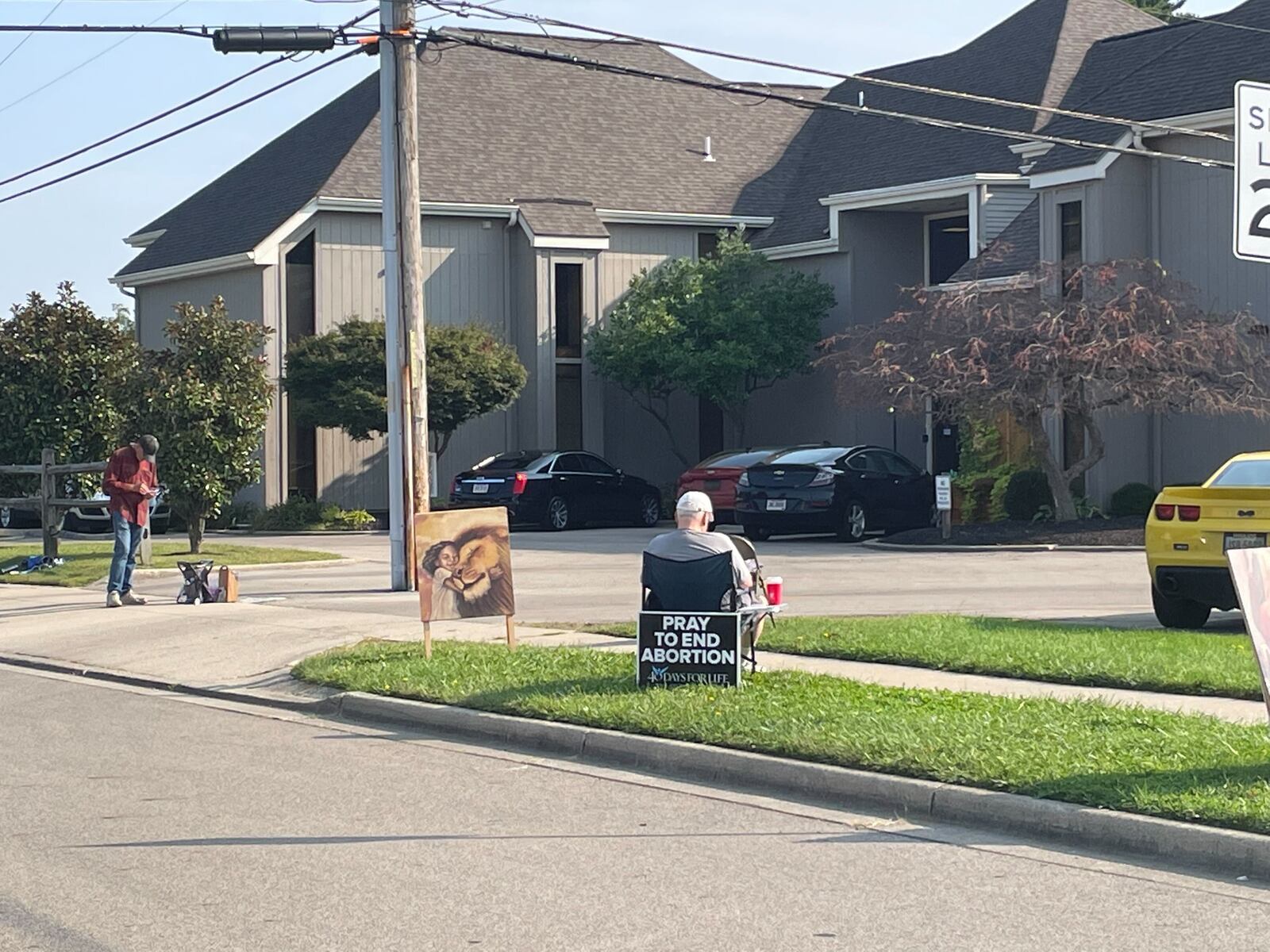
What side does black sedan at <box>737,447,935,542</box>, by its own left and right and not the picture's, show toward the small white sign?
right

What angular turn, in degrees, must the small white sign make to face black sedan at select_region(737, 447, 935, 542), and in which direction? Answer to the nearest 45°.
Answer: approximately 135° to its right

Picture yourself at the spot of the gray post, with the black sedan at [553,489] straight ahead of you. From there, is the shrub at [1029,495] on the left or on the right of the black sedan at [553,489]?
right

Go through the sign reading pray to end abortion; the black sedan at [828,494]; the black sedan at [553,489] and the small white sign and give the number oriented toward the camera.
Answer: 2

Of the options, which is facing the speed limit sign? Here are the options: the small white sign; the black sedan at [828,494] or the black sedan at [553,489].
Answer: the small white sign

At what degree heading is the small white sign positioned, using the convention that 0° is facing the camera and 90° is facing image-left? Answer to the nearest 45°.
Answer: approximately 0°

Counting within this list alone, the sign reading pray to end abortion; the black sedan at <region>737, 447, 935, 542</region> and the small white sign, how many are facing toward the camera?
2

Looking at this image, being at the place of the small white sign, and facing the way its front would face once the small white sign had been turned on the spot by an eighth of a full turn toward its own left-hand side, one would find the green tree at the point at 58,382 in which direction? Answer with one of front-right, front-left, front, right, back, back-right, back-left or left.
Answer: back-right

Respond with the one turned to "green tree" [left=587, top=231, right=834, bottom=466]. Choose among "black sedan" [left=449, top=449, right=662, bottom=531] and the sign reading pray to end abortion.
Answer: the black sedan

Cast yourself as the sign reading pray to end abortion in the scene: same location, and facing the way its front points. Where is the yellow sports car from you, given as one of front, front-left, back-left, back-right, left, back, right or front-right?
back-left

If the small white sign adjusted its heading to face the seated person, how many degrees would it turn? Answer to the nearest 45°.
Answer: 0° — it already faces them

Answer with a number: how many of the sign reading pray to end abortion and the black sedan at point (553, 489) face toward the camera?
1

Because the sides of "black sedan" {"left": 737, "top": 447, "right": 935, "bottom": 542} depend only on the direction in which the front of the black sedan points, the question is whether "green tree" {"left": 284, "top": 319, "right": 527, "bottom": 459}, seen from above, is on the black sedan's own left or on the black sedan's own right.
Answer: on the black sedan's own left

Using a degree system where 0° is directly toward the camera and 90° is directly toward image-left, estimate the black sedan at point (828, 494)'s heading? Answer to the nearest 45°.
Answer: approximately 225°
